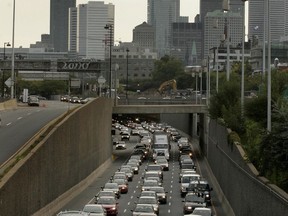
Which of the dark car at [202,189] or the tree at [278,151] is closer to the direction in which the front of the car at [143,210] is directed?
the tree
